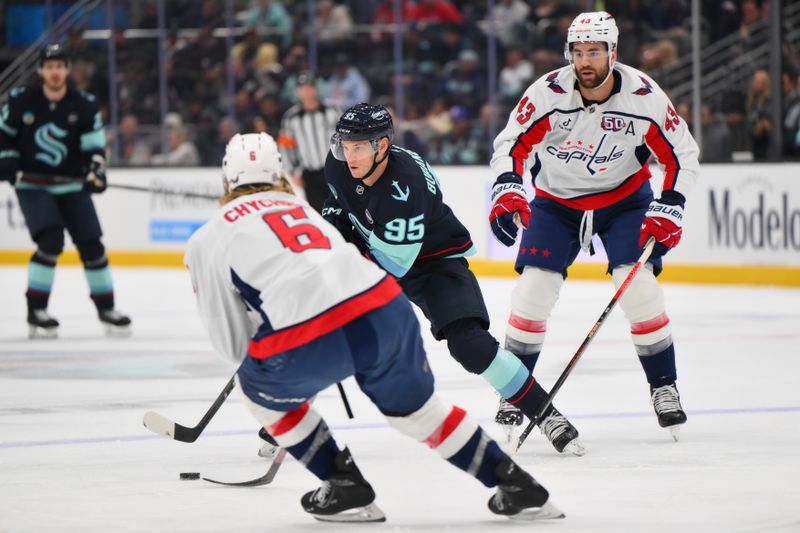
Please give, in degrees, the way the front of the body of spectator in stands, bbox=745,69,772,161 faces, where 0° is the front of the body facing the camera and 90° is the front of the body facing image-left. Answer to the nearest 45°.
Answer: approximately 0°

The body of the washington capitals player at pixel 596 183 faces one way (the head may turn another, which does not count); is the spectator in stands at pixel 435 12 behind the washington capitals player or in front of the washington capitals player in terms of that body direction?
behind

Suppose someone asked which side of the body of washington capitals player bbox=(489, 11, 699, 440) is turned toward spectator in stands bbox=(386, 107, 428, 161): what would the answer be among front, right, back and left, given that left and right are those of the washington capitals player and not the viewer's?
back

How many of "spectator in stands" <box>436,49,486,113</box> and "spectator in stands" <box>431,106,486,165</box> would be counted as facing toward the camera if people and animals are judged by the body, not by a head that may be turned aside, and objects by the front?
2

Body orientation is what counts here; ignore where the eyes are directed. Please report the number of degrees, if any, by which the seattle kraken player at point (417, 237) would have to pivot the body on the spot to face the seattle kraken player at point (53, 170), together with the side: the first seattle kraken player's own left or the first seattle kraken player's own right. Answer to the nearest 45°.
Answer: approximately 90° to the first seattle kraken player's own right

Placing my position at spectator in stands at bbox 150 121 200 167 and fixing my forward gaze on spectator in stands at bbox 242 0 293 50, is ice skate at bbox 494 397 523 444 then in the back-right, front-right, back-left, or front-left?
back-right

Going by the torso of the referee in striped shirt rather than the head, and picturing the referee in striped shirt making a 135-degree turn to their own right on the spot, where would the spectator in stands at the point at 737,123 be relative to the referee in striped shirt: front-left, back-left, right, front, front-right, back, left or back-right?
back-right

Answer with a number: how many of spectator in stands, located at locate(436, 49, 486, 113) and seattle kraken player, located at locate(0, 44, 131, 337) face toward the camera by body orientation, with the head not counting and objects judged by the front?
2
